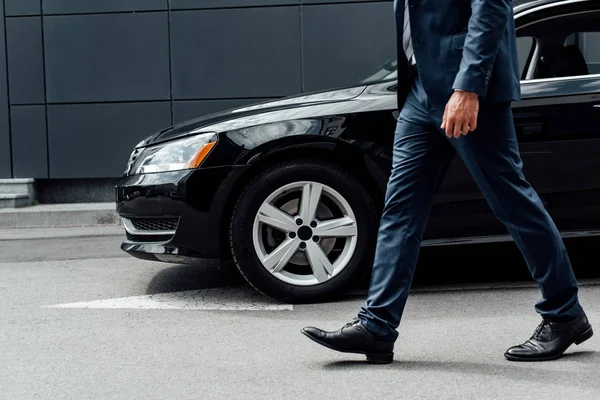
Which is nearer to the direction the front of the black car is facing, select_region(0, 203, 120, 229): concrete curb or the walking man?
the concrete curb

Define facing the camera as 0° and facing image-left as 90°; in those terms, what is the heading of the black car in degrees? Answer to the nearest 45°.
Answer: approximately 90°
